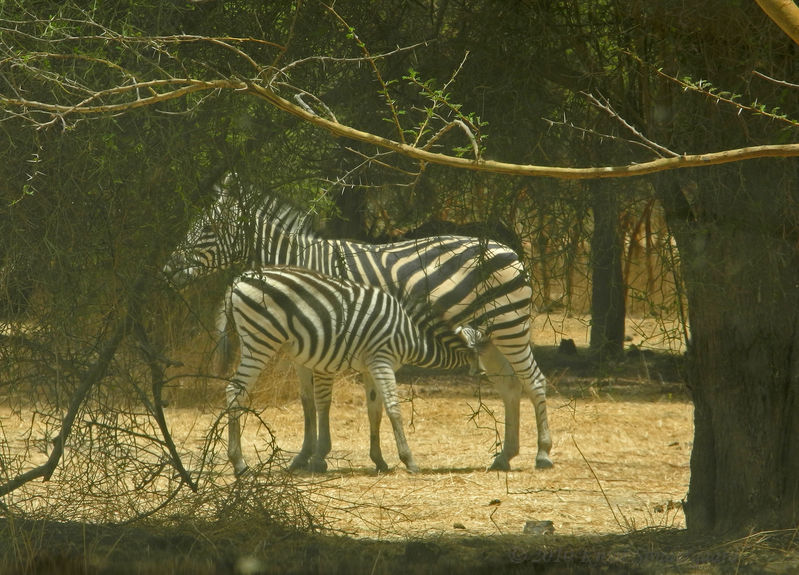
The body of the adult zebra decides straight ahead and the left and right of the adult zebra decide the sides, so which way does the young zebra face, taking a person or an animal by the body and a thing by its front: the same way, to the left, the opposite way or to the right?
the opposite way

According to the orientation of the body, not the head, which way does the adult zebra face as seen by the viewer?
to the viewer's left

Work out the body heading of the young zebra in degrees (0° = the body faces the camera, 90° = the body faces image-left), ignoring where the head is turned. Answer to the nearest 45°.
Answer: approximately 270°
